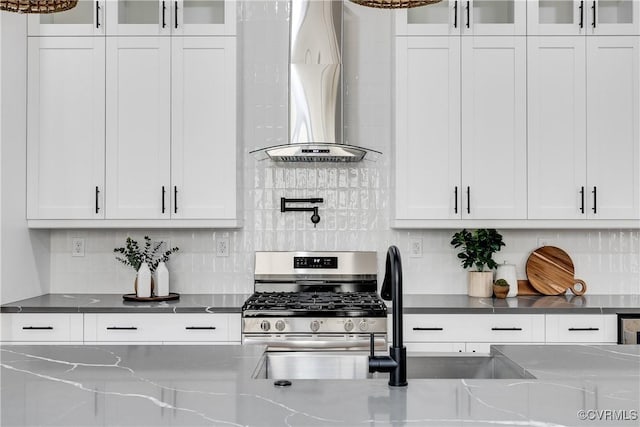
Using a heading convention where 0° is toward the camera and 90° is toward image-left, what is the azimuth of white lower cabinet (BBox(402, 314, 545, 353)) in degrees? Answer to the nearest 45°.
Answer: approximately 0°

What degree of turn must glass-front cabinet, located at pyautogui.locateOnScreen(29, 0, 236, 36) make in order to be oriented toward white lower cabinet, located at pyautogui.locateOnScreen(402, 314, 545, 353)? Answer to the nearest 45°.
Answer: approximately 45° to its left

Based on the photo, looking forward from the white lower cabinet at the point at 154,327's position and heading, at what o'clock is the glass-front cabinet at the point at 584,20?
The glass-front cabinet is roughly at 9 o'clock from the white lower cabinet.

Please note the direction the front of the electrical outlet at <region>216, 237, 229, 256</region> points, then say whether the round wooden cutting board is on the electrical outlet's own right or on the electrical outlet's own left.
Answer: on the electrical outlet's own left

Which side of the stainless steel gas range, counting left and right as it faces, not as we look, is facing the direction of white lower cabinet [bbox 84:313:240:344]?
right

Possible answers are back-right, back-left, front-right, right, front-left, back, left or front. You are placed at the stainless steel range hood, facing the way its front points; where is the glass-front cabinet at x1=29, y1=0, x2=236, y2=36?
right
